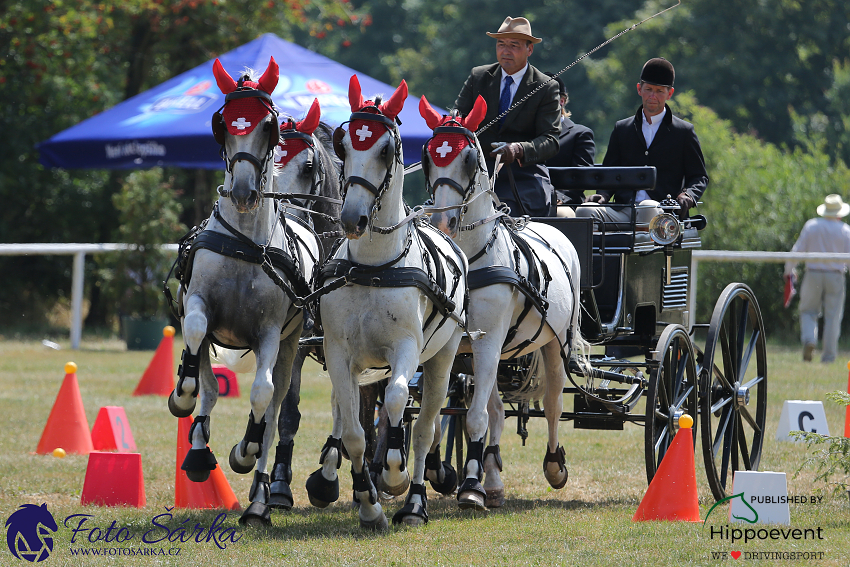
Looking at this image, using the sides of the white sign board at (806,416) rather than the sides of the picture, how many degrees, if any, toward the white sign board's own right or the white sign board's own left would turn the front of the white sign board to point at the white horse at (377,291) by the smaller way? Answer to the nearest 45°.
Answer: approximately 45° to the white sign board's own right

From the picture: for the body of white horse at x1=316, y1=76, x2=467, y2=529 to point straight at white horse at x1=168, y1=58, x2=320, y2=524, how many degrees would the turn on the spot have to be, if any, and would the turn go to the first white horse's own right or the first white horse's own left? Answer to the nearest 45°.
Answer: approximately 90° to the first white horse's own right

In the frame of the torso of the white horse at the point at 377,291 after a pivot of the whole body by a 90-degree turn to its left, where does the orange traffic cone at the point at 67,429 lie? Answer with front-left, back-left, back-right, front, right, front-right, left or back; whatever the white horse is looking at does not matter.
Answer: back-left

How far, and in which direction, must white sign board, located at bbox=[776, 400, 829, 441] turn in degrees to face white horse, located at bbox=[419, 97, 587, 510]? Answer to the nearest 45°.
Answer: approximately 45° to its right

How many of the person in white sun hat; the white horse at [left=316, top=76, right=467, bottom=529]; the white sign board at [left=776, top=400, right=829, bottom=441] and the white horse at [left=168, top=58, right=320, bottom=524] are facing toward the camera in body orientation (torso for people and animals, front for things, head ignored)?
3

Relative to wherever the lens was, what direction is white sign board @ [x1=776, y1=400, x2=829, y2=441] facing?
facing the viewer

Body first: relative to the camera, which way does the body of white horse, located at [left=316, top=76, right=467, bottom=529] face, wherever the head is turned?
toward the camera

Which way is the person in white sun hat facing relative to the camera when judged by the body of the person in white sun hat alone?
away from the camera

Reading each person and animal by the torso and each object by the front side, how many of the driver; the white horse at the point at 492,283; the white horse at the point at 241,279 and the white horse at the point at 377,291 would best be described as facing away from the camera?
0

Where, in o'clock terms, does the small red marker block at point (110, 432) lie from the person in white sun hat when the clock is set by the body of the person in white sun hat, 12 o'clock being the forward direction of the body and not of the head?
The small red marker block is roughly at 7 o'clock from the person in white sun hat.

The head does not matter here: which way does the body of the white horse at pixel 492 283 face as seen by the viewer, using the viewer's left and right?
facing the viewer and to the left of the viewer

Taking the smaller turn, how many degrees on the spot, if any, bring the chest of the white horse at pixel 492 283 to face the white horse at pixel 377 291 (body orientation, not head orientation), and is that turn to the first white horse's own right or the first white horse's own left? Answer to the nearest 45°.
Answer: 0° — it already faces it

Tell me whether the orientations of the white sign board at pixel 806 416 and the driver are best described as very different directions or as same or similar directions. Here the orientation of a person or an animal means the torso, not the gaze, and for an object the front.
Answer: same or similar directions

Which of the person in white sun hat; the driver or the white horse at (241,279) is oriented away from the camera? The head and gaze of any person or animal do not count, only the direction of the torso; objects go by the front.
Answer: the person in white sun hat

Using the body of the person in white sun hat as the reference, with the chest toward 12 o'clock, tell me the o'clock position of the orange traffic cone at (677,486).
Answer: The orange traffic cone is roughly at 6 o'clock from the person in white sun hat.

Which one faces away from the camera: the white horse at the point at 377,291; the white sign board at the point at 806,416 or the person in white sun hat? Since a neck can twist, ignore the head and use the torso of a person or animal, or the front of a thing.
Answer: the person in white sun hat

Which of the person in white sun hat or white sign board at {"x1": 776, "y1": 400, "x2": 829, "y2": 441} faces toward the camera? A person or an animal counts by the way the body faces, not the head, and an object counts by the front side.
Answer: the white sign board
